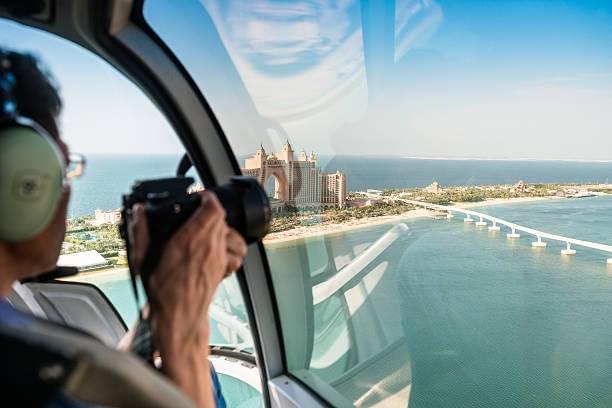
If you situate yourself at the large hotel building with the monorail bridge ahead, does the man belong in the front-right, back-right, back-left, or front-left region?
front-right

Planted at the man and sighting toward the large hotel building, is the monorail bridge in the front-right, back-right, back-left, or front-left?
front-right

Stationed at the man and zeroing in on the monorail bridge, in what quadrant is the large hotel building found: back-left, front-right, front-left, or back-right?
front-left

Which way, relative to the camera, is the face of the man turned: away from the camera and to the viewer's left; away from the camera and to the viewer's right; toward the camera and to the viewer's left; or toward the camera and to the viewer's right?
away from the camera and to the viewer's right

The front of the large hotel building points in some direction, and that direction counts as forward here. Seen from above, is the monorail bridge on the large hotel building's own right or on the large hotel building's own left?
on the large hotel building's own left

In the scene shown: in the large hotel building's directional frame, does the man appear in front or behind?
in front

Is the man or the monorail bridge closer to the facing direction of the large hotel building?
the man
